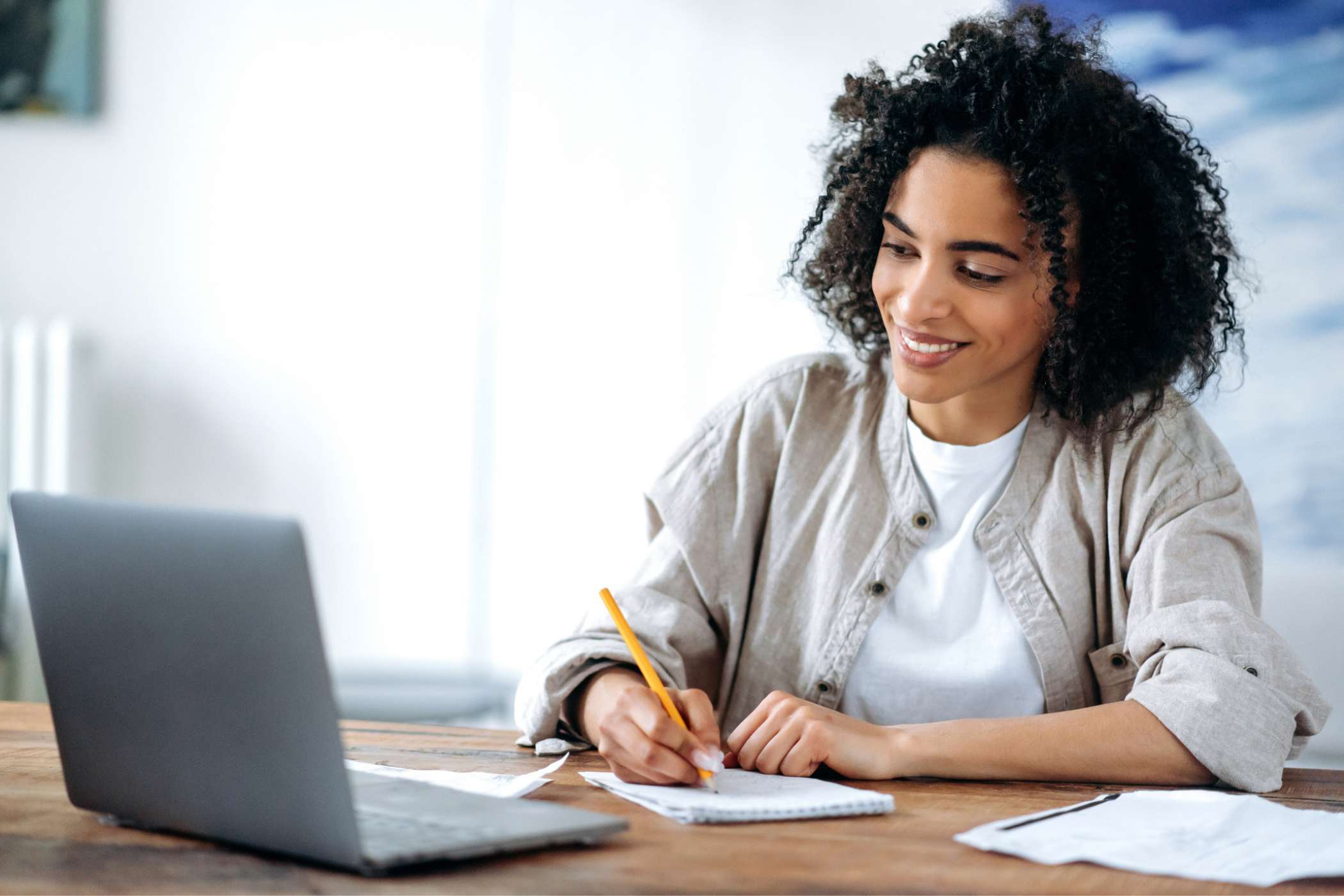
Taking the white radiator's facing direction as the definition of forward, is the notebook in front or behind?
in front

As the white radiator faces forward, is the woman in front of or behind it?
in front

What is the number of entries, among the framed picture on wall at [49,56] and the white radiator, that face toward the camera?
2

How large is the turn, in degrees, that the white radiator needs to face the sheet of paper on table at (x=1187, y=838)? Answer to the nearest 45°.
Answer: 0° — it already faces it

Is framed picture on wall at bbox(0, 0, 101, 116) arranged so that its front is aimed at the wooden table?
yes

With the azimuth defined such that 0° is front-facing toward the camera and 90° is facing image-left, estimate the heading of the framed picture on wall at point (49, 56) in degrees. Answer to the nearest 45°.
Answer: approximately 0°

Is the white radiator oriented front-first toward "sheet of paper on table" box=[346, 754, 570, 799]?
yes

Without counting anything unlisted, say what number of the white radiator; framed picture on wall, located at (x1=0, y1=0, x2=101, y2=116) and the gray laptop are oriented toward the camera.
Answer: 2

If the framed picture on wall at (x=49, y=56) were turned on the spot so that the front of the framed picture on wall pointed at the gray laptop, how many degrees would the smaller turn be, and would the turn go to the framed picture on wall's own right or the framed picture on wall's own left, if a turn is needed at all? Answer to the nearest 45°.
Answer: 0° — it already faces it
